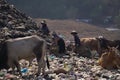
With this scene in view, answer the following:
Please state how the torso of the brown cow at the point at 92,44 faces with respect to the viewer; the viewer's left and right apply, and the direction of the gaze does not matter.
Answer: facing to the left of the viewer
